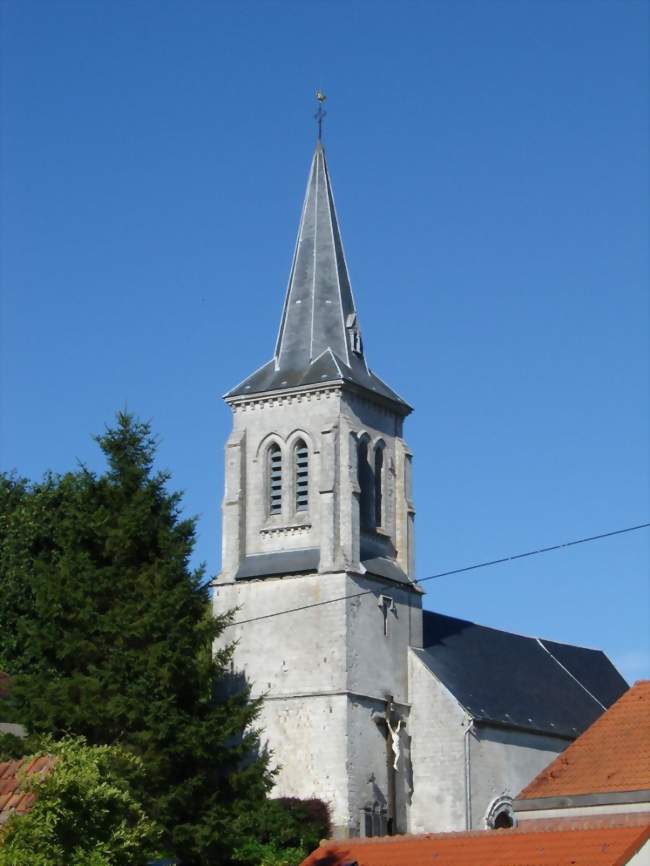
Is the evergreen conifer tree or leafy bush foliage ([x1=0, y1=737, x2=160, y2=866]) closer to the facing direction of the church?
the evergreen conifer tree

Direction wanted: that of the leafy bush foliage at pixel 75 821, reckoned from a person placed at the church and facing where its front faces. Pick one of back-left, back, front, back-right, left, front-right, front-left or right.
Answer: front-left

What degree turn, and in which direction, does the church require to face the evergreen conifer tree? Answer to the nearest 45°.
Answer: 0° — it already faces it

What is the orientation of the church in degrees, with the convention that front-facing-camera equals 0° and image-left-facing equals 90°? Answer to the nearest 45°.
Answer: approximately 45°
